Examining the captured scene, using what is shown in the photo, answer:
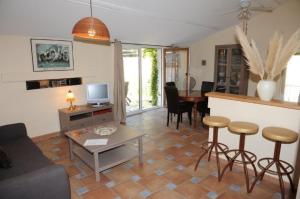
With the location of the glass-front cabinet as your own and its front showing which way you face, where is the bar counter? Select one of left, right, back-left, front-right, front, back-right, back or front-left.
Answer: front-left

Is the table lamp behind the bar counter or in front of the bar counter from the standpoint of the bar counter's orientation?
in front

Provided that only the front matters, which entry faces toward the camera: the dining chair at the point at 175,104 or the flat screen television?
the flat screen television

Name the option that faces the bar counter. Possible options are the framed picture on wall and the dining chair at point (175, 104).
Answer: the framed picture on wall

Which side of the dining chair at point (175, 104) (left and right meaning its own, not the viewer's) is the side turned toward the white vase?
right

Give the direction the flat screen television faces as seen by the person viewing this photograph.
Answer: facing the viewer

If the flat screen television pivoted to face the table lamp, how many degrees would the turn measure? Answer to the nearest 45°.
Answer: approximately 90° to its right

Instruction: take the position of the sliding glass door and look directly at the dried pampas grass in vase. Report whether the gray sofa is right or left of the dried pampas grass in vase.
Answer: right

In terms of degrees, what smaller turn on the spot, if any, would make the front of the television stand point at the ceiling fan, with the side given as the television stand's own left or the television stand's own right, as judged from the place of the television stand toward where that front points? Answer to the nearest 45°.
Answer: approximately 45° to the television stand's own left

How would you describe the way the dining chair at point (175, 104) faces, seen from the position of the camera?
facing away from the viewer and to the right of the viewer

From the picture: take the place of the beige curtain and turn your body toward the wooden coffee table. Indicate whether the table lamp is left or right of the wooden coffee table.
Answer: right

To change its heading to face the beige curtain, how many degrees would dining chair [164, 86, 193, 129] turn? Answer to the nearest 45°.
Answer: approximately 135° to its left

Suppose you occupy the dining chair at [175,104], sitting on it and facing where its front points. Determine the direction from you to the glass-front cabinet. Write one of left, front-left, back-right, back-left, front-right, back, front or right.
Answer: front

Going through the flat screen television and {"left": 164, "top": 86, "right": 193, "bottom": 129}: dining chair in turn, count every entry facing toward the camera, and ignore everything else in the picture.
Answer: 1

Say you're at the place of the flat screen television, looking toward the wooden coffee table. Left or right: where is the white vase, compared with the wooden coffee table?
left
